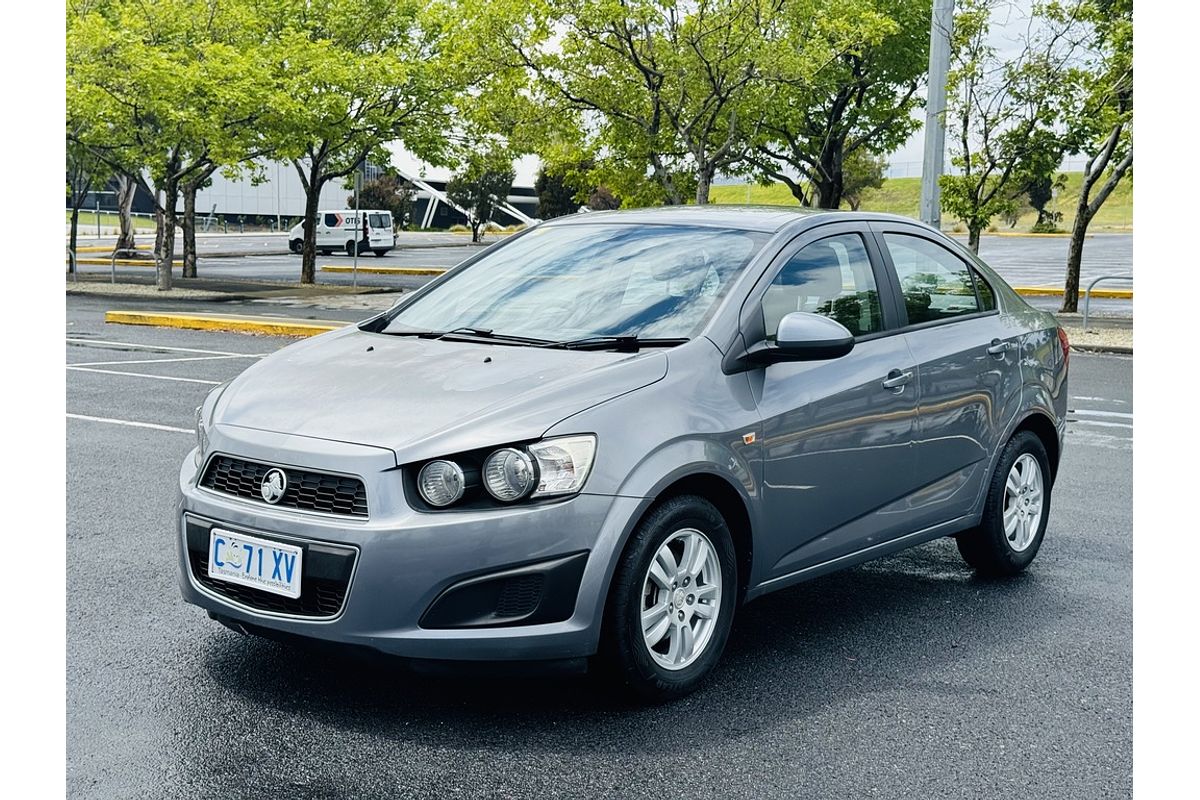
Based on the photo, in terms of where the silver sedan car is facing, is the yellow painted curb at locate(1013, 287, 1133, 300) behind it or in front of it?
behind

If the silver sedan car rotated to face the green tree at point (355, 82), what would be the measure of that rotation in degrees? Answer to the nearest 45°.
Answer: approximately 135° to its right

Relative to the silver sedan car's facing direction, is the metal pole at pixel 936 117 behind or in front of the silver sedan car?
behind

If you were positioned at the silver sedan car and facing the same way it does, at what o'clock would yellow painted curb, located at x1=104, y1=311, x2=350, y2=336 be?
The yellow painted curb is roughly at 4 o'clock from the silver sedan car.

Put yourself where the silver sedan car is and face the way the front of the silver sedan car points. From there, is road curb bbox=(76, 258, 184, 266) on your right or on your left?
on your right

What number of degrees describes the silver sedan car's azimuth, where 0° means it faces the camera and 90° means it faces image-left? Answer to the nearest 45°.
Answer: approximately 45°

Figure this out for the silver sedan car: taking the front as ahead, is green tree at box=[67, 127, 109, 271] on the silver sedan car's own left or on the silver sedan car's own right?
on the silver sedan car's own right

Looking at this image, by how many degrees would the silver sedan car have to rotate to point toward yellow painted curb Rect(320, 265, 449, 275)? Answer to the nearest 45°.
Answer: approximately 135° to its right

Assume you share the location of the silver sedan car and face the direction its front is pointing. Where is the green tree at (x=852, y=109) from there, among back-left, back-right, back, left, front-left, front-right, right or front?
back-right
